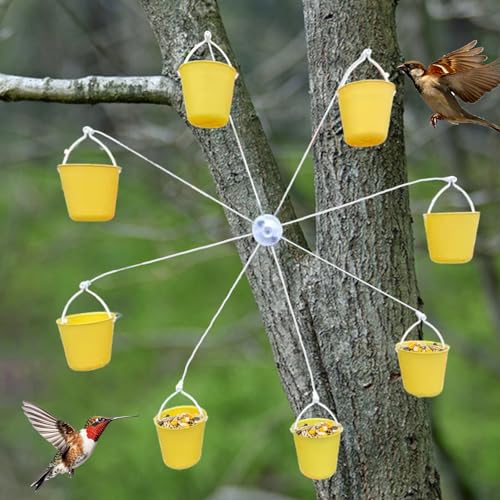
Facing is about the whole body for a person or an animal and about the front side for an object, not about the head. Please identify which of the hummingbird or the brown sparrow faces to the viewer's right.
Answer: the hummingbird

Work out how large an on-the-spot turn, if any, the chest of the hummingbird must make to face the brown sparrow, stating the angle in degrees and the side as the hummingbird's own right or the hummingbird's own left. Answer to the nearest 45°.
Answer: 0° — it already faces it

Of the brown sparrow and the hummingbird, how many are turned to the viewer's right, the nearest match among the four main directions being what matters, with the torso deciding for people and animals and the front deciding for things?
1

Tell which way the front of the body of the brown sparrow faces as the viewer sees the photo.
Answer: to the viewer's left

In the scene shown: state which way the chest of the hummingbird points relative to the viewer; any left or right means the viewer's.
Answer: facing to the right of the viewer

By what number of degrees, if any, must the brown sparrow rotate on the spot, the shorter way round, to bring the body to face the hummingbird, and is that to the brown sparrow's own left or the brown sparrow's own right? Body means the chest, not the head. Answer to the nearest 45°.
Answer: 0° — it already faces it
